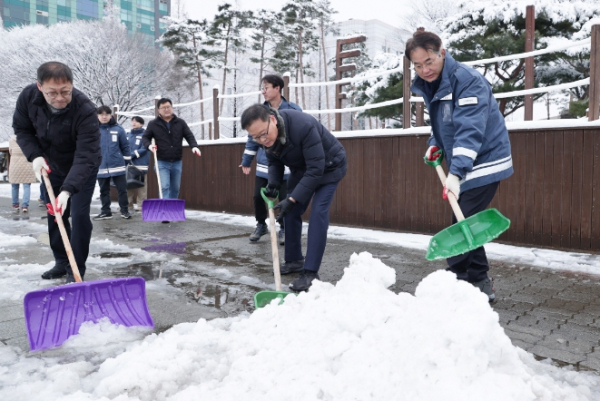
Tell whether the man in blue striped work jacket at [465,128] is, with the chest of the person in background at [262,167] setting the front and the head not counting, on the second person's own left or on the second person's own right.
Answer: on the second person's own left

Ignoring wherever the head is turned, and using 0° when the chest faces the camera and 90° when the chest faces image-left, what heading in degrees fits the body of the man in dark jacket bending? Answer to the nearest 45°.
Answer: approximately 45°

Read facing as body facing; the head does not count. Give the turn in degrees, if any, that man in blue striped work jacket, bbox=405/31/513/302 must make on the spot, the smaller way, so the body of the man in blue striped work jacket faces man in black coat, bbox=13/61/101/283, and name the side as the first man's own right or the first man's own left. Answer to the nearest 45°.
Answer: approximately 45° to the first man's own right

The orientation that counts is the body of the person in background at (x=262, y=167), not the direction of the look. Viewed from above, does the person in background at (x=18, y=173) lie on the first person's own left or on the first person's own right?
on the first person's own right

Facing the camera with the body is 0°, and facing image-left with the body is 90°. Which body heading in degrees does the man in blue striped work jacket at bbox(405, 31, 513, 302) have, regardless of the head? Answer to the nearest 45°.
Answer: approximately 45°

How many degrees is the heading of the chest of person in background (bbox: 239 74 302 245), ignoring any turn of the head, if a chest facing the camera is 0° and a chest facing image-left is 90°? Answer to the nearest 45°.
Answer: approximately 45°

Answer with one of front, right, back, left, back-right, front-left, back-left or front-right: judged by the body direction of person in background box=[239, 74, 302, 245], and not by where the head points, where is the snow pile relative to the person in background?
front-left

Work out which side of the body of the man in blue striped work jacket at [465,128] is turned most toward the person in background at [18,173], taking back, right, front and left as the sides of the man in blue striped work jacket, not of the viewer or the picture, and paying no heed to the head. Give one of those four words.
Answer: right

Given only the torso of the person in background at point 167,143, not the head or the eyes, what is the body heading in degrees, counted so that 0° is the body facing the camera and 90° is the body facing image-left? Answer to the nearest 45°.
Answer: approximately 0°

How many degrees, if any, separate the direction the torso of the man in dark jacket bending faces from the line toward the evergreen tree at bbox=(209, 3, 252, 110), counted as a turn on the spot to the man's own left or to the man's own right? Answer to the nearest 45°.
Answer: approximately 135° to the man's own right
